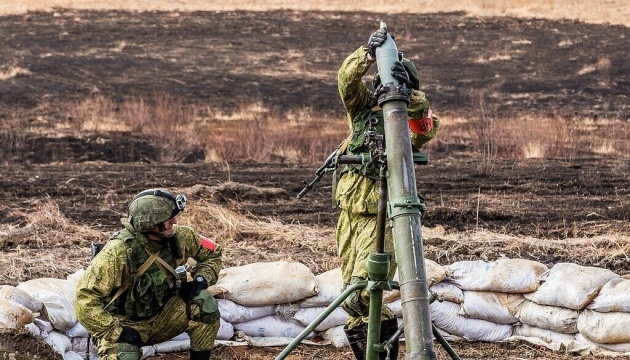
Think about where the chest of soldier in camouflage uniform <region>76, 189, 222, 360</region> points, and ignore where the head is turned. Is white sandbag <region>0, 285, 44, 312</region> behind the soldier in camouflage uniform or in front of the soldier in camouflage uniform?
behind

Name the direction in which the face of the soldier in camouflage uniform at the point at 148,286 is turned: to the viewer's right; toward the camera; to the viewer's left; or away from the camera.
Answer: to the viewer's right

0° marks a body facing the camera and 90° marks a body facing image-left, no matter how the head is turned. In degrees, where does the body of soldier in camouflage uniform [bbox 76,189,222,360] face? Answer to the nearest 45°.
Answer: approximately 315°

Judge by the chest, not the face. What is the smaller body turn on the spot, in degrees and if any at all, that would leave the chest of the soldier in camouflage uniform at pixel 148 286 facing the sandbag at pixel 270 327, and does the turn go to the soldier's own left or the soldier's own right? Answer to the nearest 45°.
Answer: approximately 90° to the soldier's own left

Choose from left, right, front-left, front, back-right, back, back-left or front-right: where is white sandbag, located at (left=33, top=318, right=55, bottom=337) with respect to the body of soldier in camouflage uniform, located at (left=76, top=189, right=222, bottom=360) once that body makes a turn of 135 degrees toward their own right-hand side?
front-right

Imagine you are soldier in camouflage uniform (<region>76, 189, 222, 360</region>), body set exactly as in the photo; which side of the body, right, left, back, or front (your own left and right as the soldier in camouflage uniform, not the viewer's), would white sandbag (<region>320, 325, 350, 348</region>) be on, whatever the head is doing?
left

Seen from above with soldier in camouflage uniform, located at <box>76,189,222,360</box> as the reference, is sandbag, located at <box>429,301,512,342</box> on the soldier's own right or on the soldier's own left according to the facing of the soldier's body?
on the soldier's own left

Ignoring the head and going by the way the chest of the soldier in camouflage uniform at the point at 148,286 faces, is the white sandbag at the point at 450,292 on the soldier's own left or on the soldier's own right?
on the soldier's own left

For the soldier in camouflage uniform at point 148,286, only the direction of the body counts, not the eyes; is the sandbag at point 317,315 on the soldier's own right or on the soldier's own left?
on the soldier's own left
